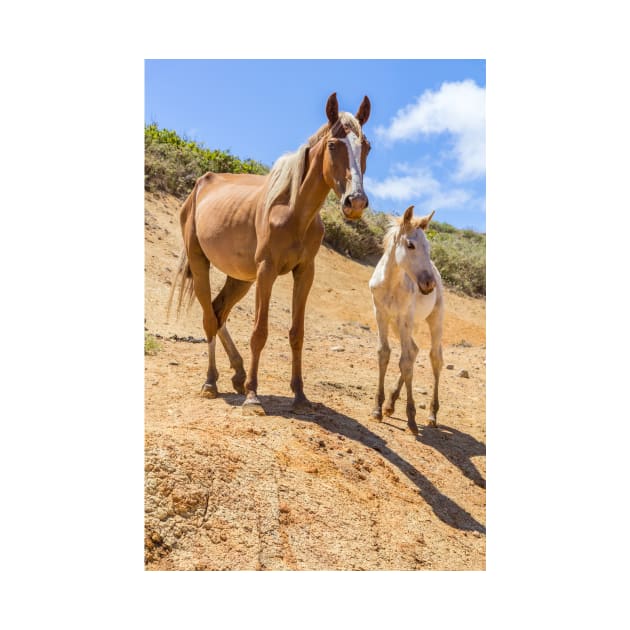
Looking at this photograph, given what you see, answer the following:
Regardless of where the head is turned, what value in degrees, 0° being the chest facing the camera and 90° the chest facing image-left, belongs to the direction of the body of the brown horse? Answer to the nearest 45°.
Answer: approximately 315°

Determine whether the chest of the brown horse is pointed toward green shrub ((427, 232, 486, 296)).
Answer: no

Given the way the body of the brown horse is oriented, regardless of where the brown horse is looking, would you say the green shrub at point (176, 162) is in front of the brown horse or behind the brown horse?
behind

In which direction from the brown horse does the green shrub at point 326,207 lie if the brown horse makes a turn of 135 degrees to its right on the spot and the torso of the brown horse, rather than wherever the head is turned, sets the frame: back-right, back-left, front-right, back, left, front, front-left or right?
right
